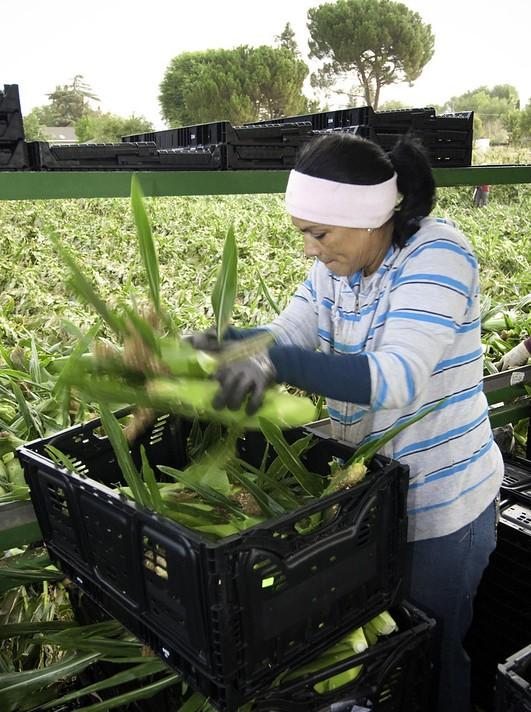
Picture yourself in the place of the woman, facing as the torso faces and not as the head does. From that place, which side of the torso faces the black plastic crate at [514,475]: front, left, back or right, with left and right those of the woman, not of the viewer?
back

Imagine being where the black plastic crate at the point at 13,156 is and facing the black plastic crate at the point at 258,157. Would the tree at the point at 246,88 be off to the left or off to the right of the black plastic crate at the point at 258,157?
left

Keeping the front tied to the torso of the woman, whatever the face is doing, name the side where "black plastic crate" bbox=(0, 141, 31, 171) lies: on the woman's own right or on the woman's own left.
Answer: on the woman's own right

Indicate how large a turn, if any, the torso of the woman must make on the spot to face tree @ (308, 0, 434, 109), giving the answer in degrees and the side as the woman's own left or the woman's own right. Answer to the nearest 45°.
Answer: approximately 135° to the woman's own right

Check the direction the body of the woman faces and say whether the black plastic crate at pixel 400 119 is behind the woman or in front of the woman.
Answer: behind

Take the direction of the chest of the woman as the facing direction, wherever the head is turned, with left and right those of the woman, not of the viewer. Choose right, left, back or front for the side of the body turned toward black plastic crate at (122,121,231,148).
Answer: right

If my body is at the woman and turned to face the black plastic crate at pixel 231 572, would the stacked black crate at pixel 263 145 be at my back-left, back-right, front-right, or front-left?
back-right

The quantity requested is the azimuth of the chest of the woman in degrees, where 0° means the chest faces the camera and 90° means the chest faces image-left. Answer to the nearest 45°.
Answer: approximately 45°

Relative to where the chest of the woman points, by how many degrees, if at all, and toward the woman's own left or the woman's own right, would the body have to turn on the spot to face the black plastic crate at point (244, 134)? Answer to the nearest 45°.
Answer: approximately 90° to the woman's own right
